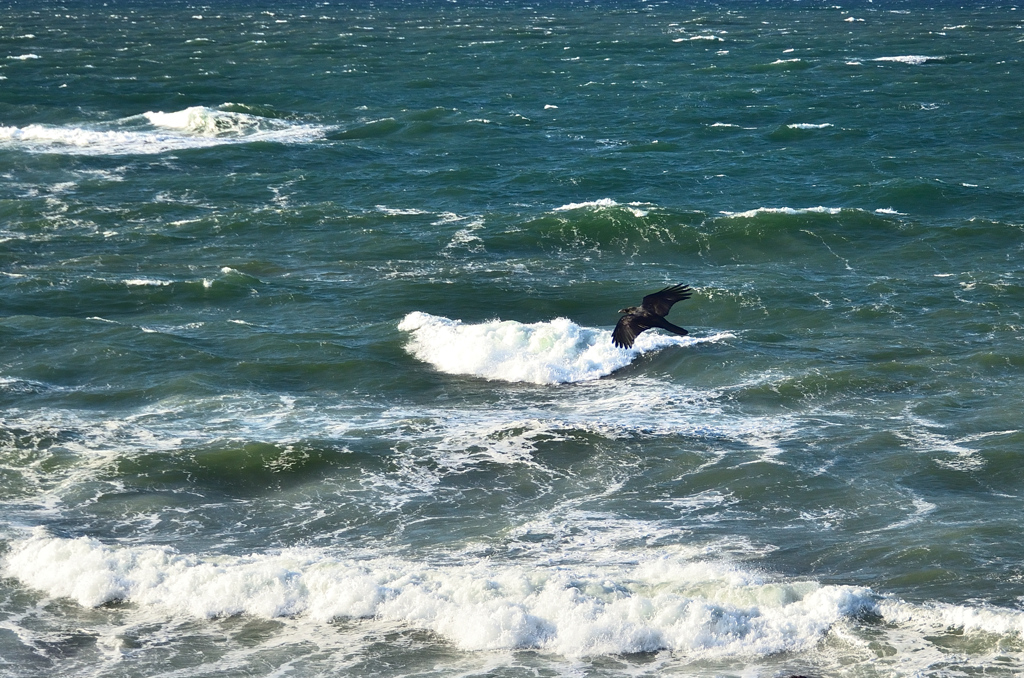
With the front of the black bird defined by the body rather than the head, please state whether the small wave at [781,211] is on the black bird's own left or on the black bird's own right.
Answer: on the black bird's own right

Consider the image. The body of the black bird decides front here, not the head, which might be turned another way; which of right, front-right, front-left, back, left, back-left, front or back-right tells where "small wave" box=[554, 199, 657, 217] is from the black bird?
right

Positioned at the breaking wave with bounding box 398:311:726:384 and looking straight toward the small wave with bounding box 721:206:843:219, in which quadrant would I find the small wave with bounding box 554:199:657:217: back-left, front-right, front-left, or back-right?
front-left
